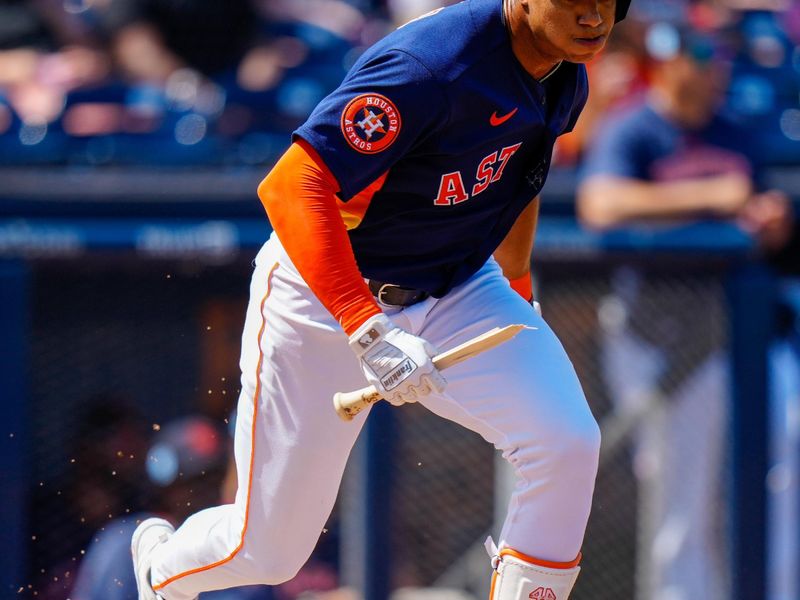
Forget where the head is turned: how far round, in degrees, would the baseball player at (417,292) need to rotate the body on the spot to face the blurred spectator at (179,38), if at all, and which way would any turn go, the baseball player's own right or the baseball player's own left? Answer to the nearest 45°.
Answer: approximately 135° to the baseball player's own left

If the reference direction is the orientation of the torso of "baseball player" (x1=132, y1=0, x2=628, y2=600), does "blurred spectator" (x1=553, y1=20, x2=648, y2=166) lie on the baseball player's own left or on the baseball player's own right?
on the baseball player's own left

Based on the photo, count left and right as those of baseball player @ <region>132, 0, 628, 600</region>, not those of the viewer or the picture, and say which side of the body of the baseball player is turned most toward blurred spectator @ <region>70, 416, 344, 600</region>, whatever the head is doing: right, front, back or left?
back

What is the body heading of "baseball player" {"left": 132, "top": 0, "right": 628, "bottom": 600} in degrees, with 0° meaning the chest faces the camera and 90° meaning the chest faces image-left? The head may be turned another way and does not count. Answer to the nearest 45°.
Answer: approximately 315°

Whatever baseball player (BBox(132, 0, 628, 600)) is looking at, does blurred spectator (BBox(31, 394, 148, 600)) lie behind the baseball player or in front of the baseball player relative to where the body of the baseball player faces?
behind

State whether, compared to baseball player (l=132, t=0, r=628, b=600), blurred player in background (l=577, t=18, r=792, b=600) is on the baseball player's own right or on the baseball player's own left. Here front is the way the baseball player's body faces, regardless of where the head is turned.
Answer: on the baseball player's own left
